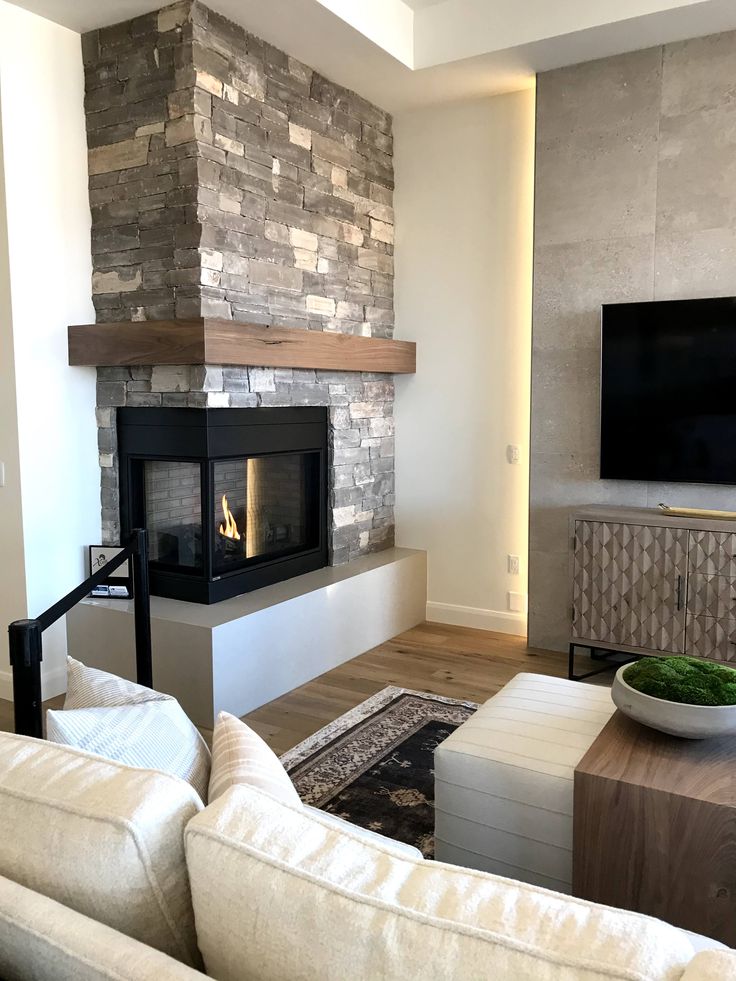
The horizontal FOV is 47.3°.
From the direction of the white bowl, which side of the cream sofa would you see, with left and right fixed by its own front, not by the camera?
front

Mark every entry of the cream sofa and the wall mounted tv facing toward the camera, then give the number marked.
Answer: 1

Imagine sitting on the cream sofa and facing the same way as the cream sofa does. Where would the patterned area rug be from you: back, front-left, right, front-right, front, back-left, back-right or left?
front-left

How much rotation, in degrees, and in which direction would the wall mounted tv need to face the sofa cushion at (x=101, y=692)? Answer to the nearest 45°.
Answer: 0° — it already faces it

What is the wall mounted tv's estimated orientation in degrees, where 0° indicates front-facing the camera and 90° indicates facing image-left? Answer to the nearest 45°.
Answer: approximately 0°

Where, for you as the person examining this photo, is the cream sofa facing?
facing away from the viewer and to the right of the viewer

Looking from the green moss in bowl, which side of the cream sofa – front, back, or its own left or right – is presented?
front

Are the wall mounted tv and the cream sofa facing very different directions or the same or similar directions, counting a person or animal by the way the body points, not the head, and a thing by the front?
very different directions

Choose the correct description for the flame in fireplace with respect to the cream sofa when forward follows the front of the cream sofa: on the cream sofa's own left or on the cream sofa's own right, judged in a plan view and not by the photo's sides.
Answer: on the cream sofa's own left

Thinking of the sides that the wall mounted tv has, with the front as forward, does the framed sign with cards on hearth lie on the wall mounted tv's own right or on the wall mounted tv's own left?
on the wall mounted tv's own right

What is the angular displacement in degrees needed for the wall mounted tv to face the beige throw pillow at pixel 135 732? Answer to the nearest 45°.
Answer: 0° — it already faces it
